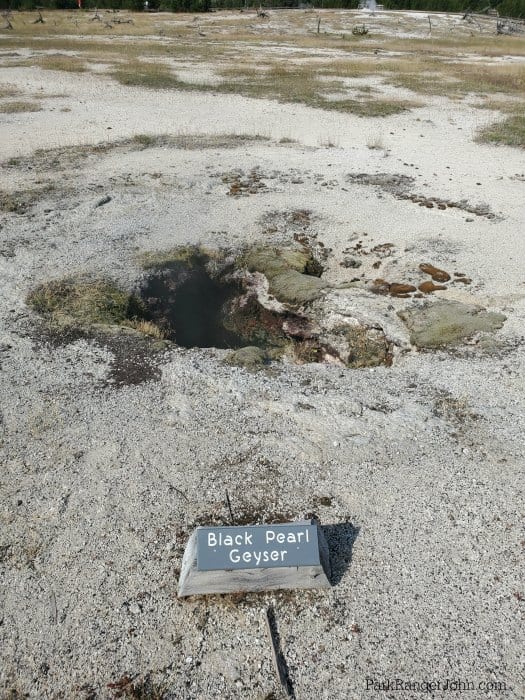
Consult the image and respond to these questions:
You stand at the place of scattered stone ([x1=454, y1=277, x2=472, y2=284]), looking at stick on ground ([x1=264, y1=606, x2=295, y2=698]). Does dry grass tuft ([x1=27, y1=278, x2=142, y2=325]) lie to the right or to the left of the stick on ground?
right

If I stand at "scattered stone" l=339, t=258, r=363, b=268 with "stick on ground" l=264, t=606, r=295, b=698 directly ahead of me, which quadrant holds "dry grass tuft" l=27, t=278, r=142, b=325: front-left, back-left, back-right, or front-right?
front-right

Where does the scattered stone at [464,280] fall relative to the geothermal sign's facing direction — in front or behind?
behind

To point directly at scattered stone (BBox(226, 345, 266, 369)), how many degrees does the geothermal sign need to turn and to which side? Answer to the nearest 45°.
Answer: approximately 180°

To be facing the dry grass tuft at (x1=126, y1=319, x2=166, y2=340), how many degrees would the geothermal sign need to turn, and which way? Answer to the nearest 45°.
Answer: approximately 180°

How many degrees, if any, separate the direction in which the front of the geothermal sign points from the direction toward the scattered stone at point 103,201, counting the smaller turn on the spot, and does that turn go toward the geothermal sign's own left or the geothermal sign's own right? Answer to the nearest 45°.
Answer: approximately 180°

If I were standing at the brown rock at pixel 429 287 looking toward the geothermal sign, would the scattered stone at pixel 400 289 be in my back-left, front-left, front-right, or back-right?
front-right

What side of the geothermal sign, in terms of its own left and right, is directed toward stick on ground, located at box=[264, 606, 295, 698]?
front

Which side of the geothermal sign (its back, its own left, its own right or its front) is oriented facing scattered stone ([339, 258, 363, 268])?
back

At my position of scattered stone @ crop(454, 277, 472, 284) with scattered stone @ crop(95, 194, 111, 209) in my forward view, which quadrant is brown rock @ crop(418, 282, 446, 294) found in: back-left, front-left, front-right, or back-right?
front-left

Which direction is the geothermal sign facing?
toward the camera

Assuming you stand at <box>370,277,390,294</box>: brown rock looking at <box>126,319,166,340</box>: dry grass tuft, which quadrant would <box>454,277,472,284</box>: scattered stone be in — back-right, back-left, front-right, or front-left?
back-left
